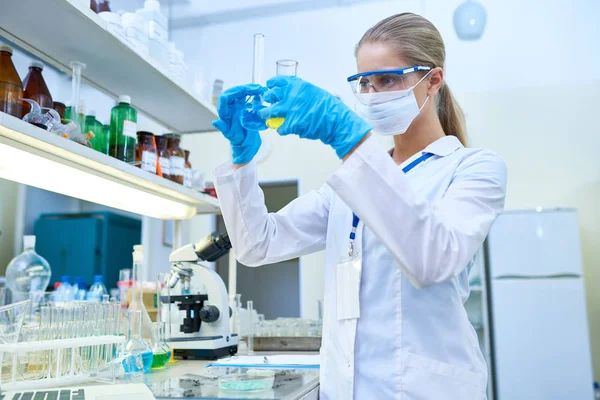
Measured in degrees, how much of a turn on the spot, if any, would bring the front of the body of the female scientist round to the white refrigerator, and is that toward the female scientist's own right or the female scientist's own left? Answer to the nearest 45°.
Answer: approximately 135° to the female scientist's own right

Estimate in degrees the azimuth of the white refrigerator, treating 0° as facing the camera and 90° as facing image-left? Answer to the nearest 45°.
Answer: approximately 0°

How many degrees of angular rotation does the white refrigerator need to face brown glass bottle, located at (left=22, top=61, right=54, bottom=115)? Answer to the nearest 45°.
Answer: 0° — it already faces it

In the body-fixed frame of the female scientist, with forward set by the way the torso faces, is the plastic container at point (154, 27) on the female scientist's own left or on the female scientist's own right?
on the female scientist's own right
